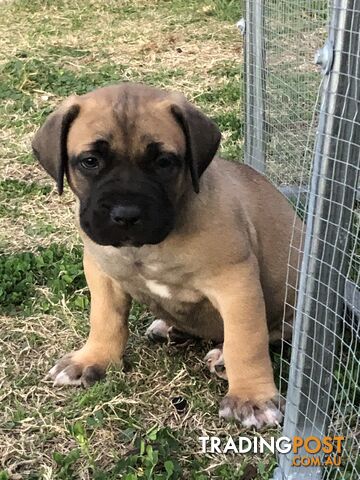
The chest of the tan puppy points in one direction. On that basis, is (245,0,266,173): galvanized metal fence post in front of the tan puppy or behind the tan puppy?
behind

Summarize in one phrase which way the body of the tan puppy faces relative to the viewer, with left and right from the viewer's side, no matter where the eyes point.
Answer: facing the viewer and to the left of the viewer

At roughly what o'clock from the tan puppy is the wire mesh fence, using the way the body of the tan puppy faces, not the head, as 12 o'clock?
The wire mesh fence is roughly at 9 o'clock from the tan puppy.

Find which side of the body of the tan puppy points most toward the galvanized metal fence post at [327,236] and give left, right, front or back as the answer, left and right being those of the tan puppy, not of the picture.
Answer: left
